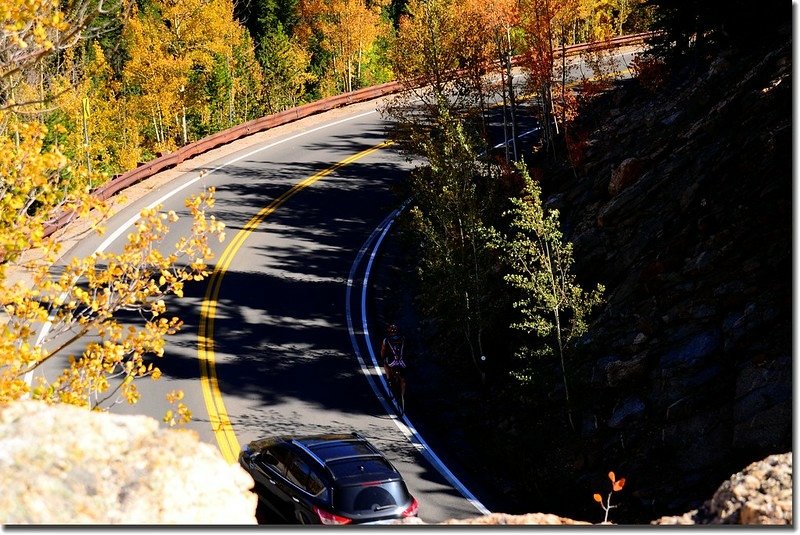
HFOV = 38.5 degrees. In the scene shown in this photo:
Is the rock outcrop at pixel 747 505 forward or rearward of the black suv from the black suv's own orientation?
rearward

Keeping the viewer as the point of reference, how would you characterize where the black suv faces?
facing away from the viewer and to the left of the viewer

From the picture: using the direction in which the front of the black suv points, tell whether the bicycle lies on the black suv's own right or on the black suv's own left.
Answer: on the black suv's own right

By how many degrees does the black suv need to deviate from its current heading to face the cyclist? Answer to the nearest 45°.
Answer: approximately 45° to its right

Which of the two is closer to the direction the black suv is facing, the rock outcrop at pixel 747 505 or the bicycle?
the bicycle

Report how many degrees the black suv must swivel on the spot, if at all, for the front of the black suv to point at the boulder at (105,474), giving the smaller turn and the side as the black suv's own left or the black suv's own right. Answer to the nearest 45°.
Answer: approximately 135° to the black suv's own left

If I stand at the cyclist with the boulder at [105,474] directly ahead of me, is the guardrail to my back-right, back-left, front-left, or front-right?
back-right
